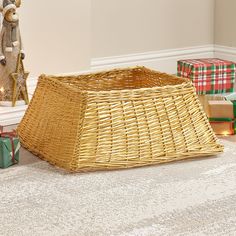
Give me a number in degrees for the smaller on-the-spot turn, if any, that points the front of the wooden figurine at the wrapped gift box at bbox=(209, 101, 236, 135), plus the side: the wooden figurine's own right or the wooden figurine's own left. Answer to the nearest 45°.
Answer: approximately 45° to the wooden figurine's own left

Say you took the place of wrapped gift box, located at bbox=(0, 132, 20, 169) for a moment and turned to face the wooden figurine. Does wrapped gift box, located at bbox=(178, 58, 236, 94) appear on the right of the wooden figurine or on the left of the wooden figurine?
right

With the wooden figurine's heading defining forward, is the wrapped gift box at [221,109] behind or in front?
in front

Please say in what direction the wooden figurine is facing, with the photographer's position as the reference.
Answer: facing the viewer and to the right of the viewer

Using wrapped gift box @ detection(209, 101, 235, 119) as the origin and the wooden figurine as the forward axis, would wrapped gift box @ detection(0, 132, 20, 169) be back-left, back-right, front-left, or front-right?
front-left

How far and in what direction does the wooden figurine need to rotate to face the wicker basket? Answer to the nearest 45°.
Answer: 0° — it already faces it

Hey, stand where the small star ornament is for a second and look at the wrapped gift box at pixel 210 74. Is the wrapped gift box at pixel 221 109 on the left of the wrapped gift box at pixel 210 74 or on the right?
right

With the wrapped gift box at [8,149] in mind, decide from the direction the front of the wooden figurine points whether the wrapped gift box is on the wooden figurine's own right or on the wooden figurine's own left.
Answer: on the wooden figurine's own right

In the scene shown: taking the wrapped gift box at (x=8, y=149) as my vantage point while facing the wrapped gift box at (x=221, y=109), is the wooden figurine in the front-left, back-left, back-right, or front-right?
front-left

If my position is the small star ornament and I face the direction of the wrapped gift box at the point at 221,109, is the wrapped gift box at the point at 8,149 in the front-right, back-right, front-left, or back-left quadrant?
front-right
